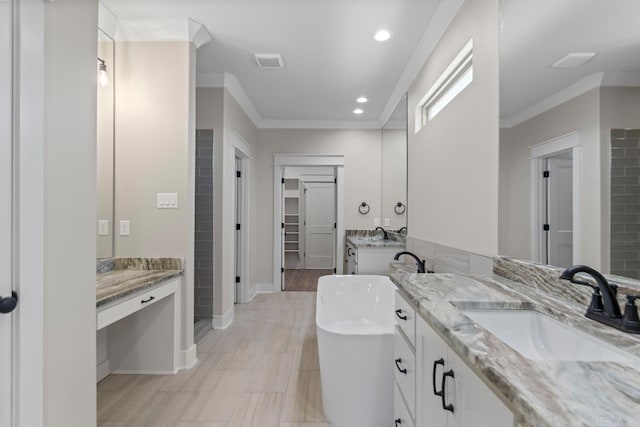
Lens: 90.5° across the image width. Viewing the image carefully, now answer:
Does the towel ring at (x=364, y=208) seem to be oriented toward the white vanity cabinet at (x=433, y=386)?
yes

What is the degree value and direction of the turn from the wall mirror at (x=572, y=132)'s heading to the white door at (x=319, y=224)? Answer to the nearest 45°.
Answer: approximately 90° to its right

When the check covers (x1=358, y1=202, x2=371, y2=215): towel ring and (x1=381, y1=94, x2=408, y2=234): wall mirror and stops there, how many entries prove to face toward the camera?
1

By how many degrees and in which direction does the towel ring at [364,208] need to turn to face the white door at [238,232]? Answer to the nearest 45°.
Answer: approximately 45° to its right

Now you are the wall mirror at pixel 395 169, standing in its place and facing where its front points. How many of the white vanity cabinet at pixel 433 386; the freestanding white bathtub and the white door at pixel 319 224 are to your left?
2

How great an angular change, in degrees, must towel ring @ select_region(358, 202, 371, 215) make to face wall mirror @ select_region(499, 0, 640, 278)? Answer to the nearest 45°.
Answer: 0° — it already faces it

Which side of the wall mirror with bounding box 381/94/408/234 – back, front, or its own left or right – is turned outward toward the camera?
left
